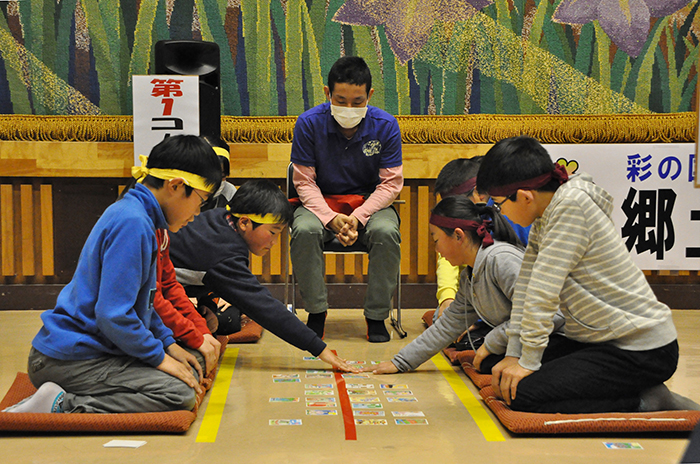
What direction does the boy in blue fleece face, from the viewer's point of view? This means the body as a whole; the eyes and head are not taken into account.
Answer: to the viewer's right

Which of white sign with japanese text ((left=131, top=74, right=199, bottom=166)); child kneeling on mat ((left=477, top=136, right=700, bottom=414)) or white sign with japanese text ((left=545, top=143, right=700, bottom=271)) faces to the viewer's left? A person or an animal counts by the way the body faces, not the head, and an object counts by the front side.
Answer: the child kneeling on mat

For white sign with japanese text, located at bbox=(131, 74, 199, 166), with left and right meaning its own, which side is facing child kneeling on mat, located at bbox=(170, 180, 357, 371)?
front

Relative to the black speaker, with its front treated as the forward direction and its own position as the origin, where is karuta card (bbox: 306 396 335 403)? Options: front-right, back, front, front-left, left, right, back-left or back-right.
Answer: front

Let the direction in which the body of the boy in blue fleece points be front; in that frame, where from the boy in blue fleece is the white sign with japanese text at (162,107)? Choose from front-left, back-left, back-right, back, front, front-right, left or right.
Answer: left

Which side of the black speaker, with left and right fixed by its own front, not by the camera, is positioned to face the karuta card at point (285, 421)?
front

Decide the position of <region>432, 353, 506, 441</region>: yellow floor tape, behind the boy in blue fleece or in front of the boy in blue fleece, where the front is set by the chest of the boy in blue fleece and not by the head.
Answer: in front

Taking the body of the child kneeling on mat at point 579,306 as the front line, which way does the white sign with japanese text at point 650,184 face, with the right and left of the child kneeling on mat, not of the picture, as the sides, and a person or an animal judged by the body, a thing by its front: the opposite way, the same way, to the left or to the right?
to the left

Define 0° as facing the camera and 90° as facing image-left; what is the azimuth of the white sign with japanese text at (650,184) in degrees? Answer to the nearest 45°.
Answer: approximately 0°

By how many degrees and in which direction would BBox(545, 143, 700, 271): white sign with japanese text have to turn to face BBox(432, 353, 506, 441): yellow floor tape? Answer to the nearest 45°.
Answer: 0° — it already faces it

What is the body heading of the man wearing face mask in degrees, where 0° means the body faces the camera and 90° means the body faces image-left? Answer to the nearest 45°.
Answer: approximately 0°

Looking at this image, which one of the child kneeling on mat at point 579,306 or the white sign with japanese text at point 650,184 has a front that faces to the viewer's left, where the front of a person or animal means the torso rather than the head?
the child kneeling on mat

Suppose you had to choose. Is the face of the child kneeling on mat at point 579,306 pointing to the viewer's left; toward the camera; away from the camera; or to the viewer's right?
to the viewer's left
